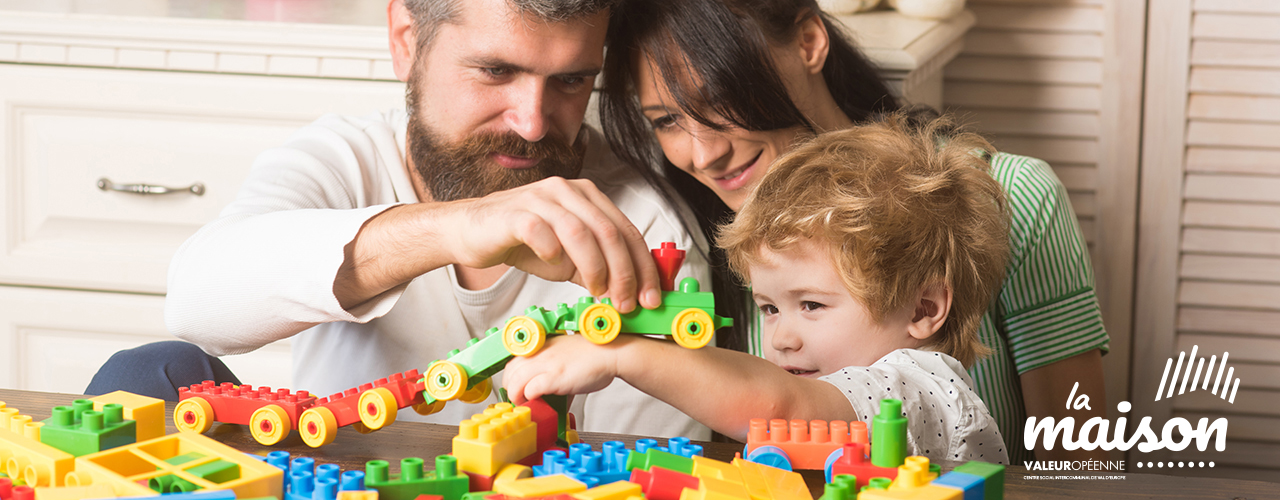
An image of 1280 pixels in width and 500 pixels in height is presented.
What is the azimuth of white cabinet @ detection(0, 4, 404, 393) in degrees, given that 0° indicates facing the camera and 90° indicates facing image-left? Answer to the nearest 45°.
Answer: approximately 0°

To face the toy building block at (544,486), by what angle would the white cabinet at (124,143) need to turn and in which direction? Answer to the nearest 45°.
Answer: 0° — it already faces it

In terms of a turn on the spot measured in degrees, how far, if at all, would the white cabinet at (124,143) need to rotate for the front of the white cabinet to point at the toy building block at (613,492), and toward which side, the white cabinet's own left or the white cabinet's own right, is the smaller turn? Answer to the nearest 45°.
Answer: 0° — it already faces it

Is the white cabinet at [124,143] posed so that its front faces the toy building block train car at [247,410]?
yes
